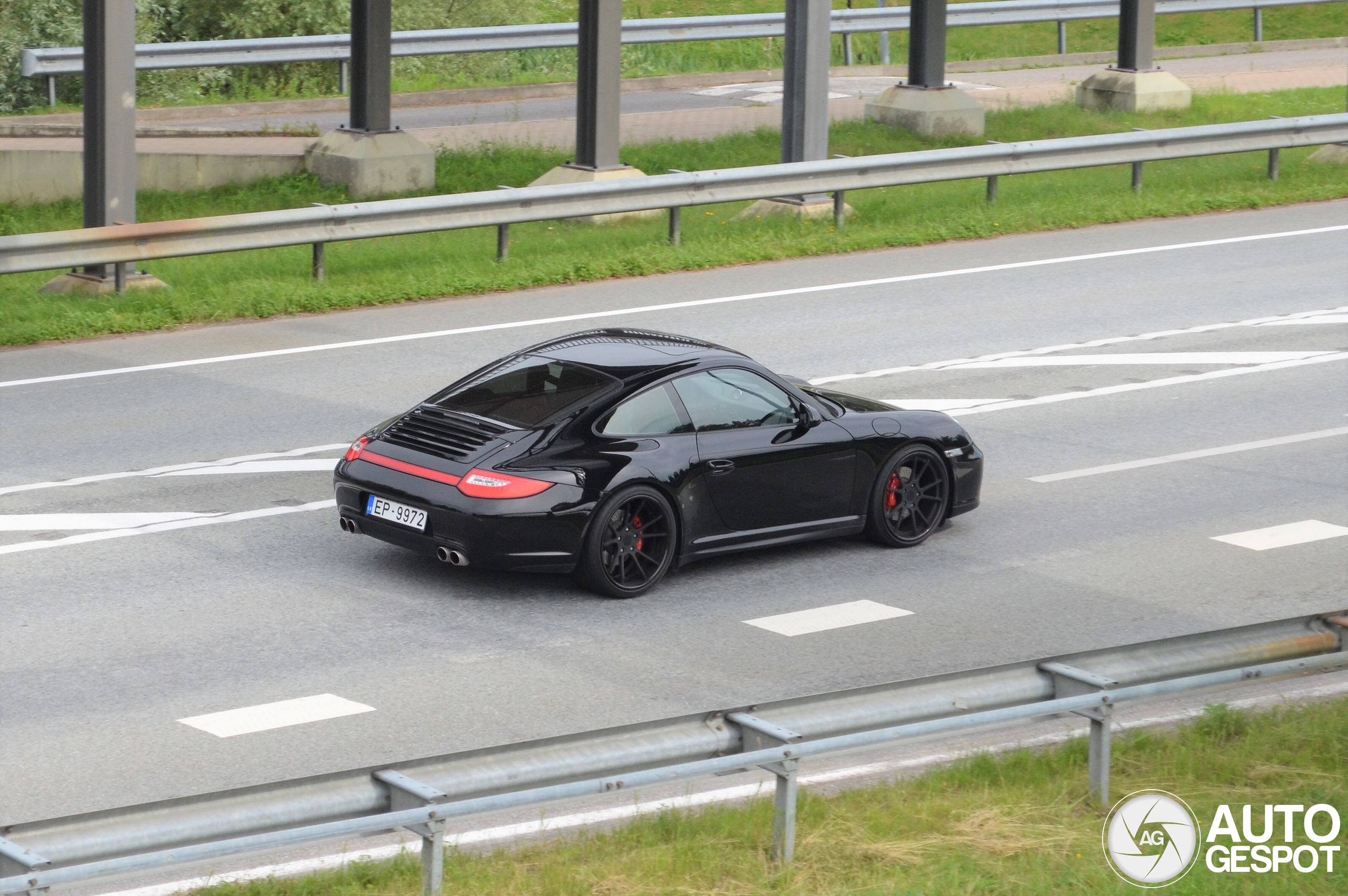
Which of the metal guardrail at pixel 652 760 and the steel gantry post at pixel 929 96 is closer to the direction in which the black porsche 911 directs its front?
the steel gantry post

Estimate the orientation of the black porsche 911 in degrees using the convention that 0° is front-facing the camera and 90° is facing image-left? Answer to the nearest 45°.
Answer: approximately 225°

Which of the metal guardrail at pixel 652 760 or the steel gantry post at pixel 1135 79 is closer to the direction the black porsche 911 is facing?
the steel gantry post
